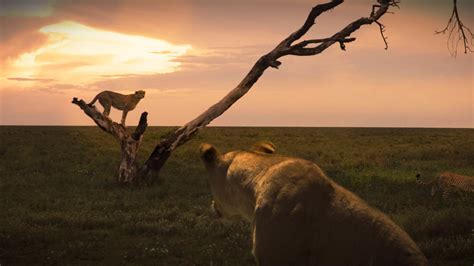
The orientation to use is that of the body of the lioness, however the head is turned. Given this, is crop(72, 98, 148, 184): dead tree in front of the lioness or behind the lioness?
in front

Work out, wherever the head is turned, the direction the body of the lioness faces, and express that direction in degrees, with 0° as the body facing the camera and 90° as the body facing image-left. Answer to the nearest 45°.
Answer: approximately 135°
